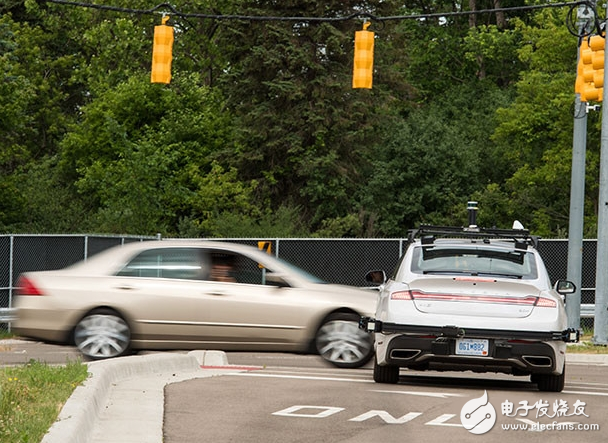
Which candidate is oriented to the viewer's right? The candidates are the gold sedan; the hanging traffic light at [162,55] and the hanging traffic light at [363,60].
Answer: the gold sedan

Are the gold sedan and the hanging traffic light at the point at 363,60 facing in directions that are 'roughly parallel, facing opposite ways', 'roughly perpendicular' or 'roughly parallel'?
roughly perpendicular

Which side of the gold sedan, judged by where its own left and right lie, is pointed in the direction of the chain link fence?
left

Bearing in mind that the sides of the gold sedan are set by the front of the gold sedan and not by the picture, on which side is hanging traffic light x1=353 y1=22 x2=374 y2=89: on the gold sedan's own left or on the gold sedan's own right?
on the gold sedan's own left

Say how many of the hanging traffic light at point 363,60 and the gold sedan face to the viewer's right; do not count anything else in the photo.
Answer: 1

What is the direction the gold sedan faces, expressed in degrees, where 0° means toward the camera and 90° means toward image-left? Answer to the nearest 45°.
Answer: approximately 270°
